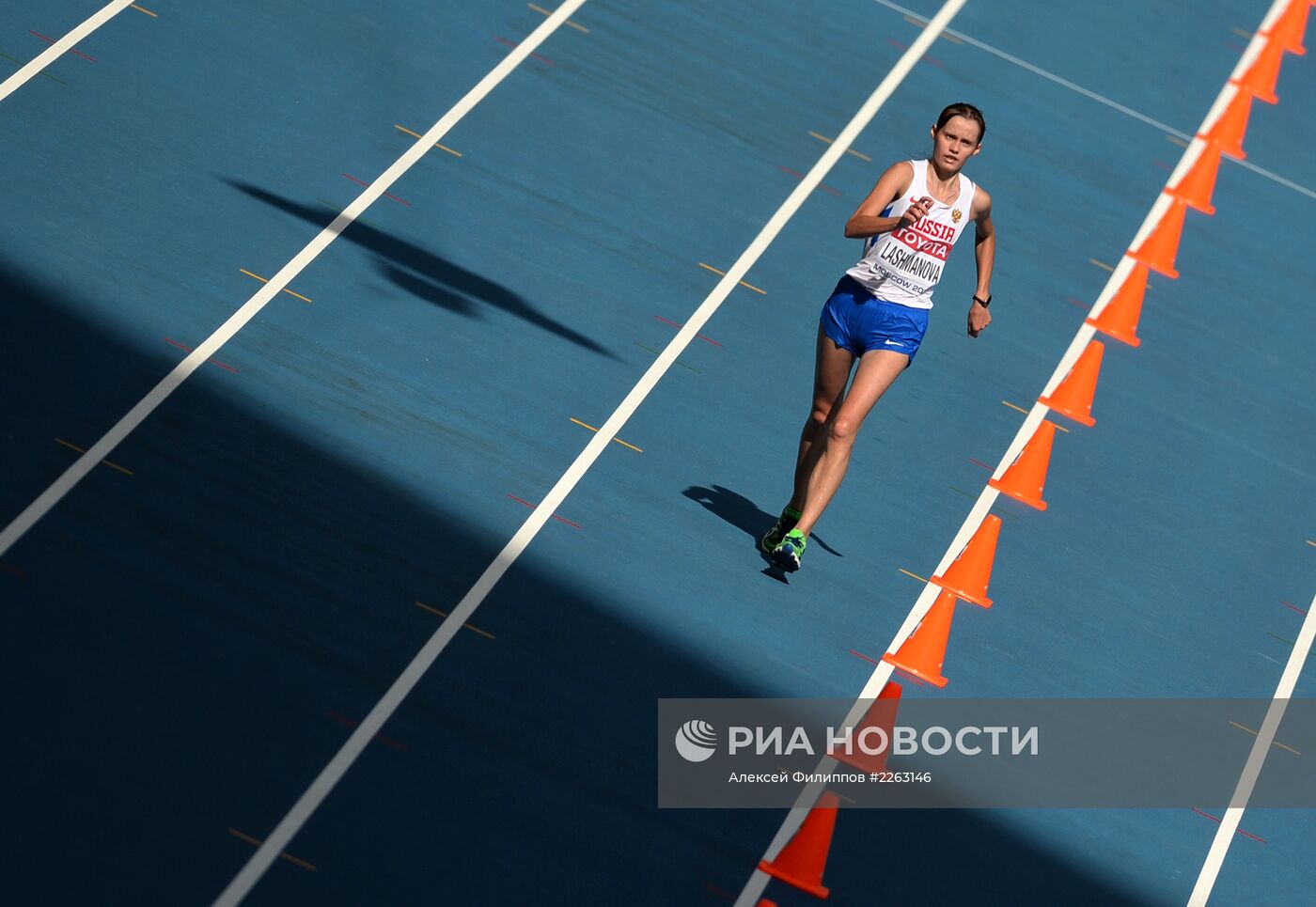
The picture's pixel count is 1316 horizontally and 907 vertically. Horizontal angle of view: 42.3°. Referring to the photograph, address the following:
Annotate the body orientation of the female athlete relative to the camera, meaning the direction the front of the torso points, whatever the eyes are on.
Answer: toward the camera

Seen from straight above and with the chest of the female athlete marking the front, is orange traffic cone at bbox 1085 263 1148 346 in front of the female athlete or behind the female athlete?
behind

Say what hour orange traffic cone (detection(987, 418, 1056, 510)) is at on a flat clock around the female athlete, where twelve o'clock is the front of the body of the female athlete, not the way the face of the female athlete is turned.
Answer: The orange traffic cone is roughly at 7 o'clock from the female athlete.

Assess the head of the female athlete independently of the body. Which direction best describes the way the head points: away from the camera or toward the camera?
toward the camera

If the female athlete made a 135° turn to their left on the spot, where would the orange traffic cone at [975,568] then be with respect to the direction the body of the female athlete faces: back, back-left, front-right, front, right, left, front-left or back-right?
front

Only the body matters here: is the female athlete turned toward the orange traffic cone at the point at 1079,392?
no
